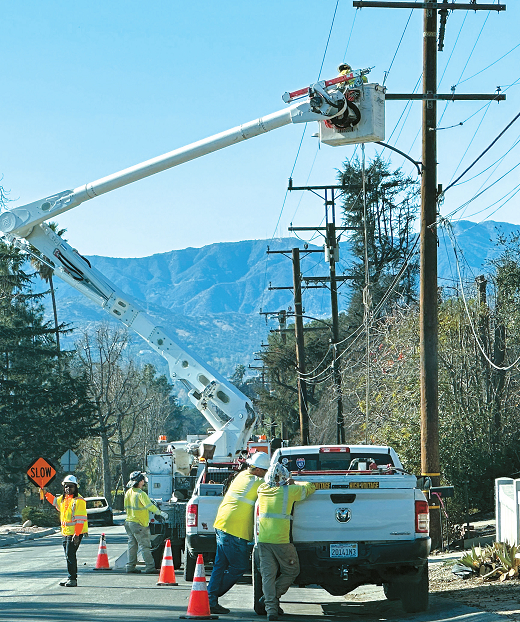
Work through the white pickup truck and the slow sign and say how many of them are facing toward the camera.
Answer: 1

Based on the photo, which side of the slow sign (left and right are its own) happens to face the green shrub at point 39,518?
back

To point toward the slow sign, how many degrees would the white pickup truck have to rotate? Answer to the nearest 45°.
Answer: approximately 45° to its left

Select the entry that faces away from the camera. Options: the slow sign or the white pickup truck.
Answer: the white pickup truck

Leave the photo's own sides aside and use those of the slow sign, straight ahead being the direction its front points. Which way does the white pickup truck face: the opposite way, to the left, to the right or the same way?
the opposite way

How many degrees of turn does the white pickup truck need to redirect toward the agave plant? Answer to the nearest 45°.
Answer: approximately 45° to its right

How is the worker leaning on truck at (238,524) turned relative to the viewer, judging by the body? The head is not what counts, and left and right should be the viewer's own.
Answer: facing away from the viewer and to the right of the viewer

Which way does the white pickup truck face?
away from the camera
